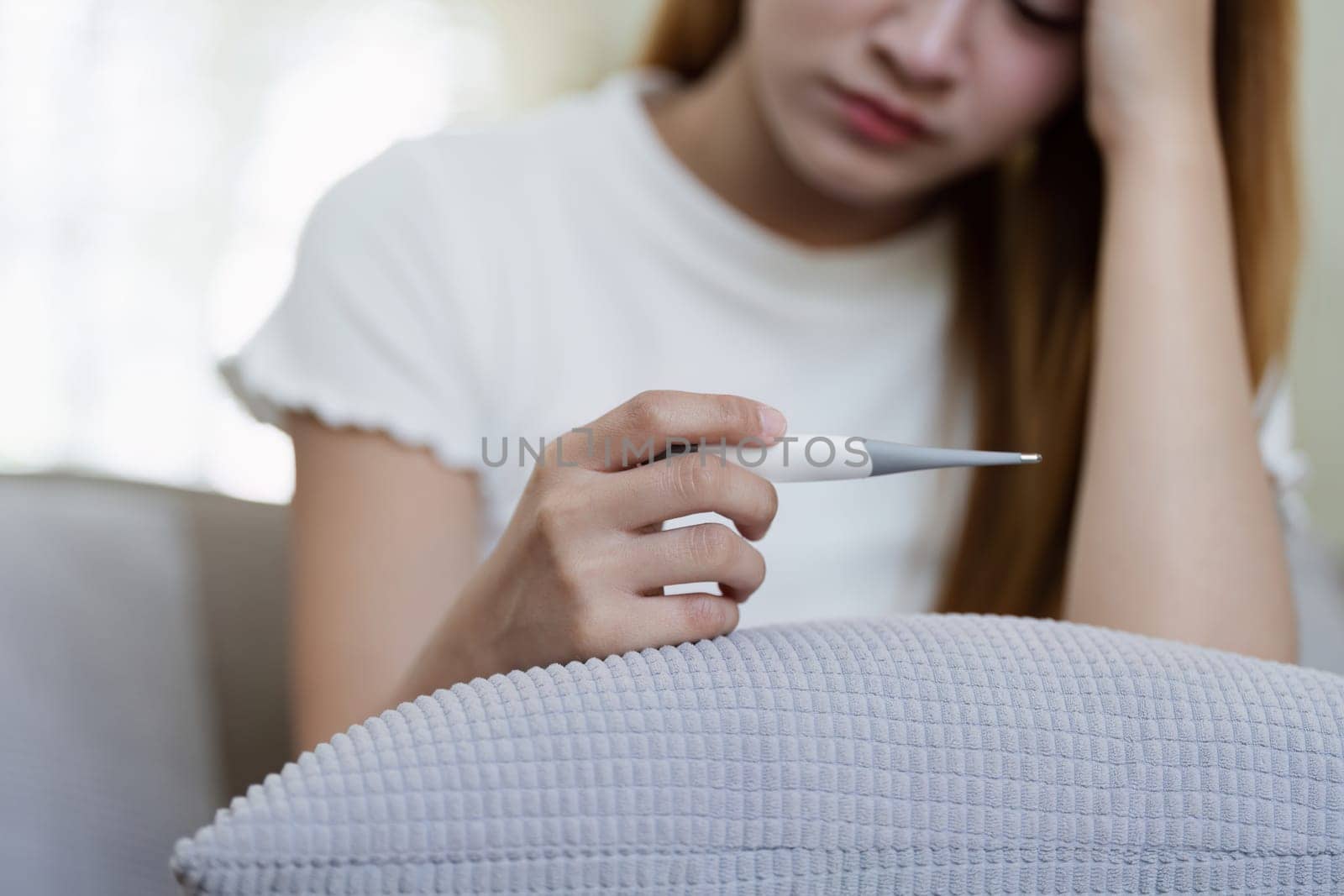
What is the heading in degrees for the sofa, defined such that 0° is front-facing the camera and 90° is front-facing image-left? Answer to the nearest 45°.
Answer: approximately 0°
